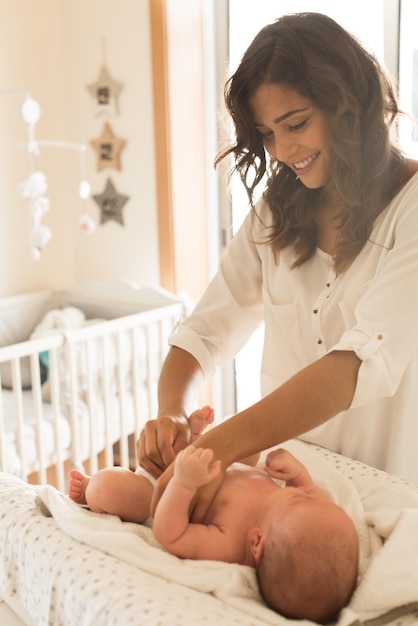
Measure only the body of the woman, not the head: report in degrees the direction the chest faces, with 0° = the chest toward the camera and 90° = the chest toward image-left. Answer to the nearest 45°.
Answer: approximately 45°

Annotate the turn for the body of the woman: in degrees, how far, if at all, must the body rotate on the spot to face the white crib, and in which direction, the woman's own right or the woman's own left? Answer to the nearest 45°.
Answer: approximately 90° to the woman's own right

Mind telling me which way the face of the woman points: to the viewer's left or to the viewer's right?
to the viewer's left
